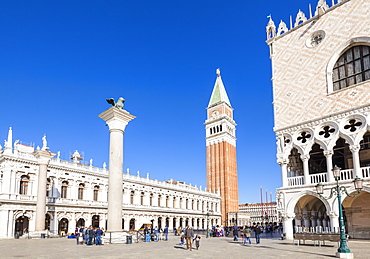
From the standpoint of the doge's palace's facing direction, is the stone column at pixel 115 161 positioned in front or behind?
in front

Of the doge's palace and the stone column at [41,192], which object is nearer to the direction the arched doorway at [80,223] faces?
the doge's palace

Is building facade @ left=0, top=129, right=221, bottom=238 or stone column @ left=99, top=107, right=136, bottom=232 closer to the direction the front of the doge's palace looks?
the stone column

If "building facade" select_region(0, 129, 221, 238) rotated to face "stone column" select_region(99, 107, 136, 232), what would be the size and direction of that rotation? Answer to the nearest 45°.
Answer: approximately 45° to its right

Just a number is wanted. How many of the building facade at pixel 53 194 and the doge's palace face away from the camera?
0

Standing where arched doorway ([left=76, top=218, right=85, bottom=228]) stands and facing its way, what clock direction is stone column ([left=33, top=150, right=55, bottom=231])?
The stone column is roughly at 2 o'clock from the arched doorway.

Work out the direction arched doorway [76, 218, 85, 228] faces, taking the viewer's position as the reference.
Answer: facing the viewer and to the right of the viewer

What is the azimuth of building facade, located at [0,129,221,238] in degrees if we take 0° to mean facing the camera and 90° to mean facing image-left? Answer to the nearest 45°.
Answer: approximately 315°

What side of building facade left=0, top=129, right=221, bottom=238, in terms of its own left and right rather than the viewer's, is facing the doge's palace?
front

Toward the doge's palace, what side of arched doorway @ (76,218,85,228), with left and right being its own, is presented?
front
